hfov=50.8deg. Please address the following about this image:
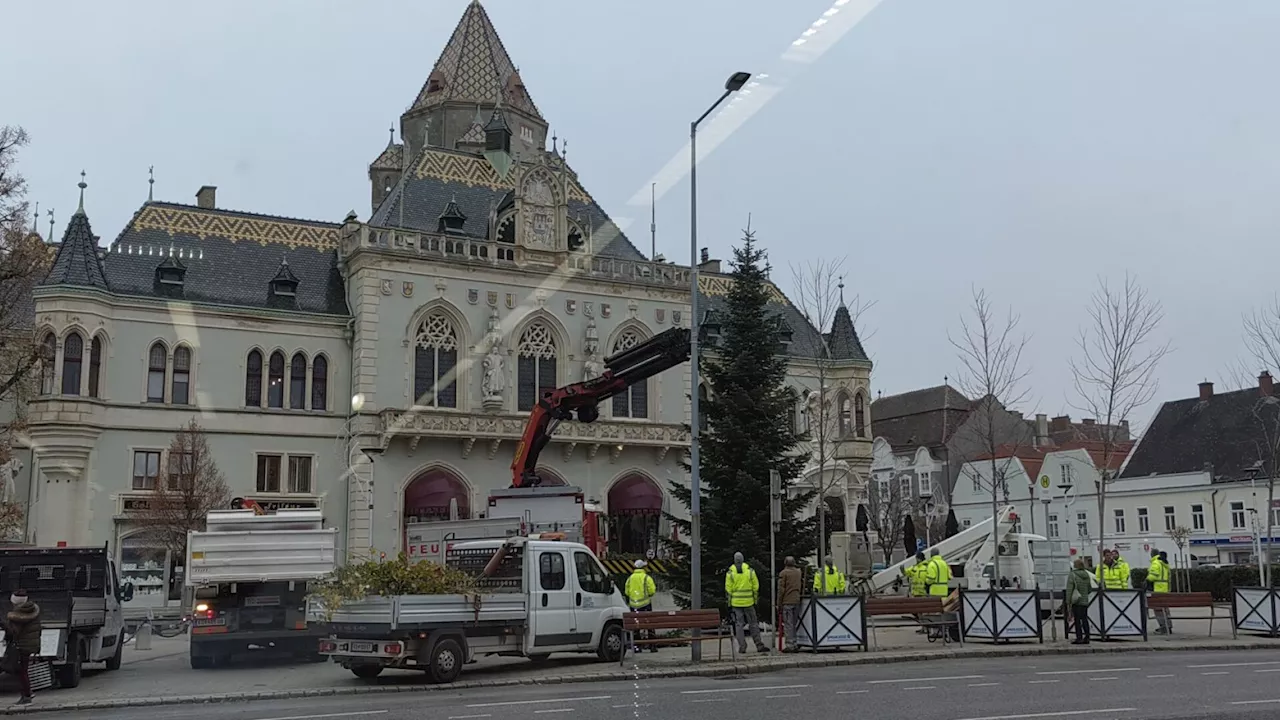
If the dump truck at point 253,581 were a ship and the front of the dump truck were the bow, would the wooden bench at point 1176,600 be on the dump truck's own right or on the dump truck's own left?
on the dump truck's own right

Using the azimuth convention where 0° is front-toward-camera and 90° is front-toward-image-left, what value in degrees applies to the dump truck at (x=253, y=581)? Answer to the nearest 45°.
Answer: approximately 180°

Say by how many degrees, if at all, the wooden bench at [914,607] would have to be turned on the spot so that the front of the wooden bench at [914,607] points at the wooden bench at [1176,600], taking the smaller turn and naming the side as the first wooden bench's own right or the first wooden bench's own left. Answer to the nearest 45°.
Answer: approximately 135° to the first wooden bench's own left

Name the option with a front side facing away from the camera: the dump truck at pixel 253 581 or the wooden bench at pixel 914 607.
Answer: the dump truck

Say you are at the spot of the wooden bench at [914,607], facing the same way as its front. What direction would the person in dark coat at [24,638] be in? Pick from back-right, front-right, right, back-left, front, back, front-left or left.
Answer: front-right

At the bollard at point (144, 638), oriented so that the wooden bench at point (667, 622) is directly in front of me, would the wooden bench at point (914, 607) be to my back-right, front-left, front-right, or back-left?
front-left

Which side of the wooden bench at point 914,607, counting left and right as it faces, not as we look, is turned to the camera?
front

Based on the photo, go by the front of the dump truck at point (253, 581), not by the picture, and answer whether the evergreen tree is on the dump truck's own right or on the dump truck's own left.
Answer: on the dump truck's own right

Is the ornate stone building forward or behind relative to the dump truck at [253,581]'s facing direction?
forward

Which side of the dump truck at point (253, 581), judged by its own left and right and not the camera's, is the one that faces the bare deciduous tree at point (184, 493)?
front

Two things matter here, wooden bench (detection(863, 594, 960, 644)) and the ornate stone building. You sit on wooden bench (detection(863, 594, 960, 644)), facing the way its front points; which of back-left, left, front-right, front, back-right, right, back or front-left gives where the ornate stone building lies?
back-right

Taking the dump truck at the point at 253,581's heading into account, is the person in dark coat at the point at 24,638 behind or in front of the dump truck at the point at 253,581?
behind

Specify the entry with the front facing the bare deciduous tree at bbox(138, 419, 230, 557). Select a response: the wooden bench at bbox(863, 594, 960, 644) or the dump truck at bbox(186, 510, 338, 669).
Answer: the dump truck

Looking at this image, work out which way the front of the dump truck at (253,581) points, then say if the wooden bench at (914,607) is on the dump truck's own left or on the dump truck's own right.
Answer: on the dump truck's own right

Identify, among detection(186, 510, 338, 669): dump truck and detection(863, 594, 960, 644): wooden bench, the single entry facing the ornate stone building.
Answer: the dump truck

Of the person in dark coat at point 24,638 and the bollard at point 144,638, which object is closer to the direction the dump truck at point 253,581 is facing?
the bollard
